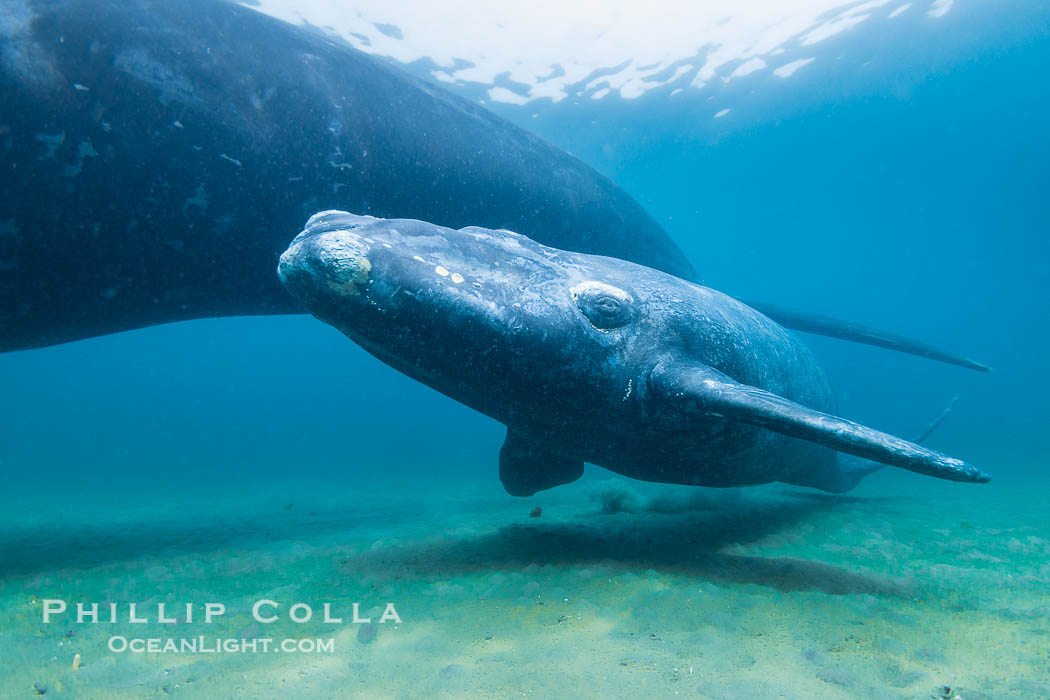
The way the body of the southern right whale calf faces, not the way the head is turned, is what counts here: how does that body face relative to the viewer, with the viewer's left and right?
facing the viewer and to the left of the viewer
